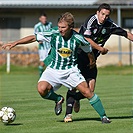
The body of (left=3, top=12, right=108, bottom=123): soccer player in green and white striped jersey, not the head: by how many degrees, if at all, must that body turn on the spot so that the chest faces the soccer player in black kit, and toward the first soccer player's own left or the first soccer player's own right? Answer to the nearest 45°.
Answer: approximately 135° to the first soccer player's own left

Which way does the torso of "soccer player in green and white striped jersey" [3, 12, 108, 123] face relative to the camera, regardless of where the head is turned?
toward the camera

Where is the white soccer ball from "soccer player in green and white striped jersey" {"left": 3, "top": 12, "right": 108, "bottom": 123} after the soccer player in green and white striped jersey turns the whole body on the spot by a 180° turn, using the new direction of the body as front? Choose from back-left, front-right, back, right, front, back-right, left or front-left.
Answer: left

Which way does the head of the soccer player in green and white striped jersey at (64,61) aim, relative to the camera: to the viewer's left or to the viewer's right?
to the viewer's left
